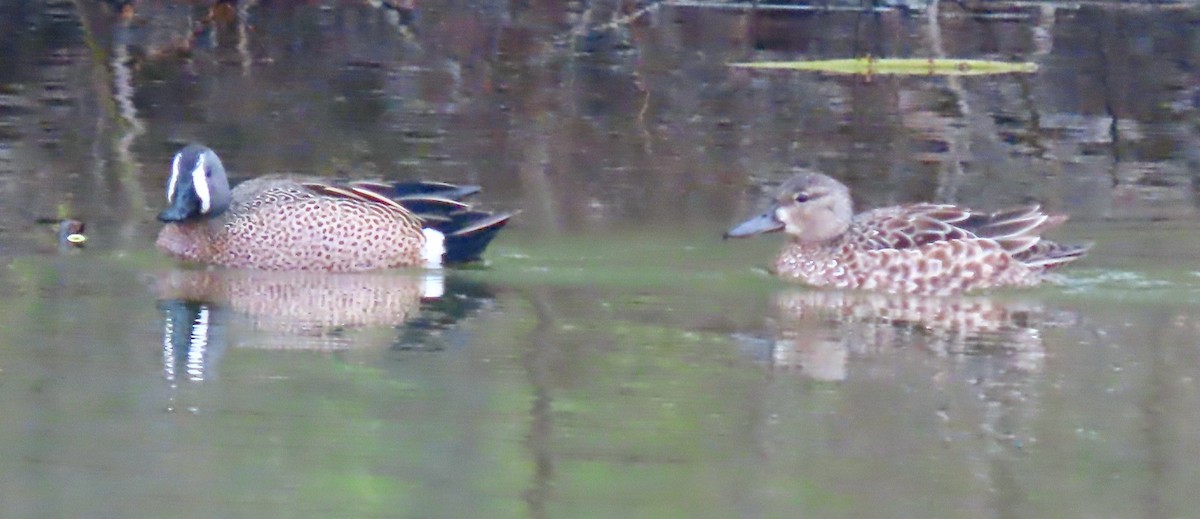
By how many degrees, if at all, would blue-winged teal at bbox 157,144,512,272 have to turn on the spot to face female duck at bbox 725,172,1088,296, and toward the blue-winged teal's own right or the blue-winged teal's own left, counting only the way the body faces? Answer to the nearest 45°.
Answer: approximately 180°

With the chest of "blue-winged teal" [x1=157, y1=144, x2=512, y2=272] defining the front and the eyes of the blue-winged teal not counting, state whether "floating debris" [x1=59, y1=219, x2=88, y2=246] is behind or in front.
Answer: in front

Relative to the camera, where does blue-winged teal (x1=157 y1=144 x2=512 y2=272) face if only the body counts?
to the viewer's left

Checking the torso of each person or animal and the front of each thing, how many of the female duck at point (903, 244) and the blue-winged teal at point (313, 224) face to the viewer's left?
2

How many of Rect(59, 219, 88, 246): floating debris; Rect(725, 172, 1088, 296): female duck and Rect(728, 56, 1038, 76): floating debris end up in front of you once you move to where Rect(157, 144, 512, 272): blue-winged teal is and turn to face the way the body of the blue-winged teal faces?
1

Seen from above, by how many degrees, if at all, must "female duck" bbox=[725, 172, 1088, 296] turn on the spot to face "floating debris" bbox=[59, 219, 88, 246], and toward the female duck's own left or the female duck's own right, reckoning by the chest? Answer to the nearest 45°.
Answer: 0° — it already faces it

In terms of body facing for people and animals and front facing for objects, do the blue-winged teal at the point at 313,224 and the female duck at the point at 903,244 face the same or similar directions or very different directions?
same or similar directions

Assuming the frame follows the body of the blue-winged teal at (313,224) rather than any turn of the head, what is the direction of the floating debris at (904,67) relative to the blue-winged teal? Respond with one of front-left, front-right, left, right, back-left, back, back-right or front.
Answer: back-right

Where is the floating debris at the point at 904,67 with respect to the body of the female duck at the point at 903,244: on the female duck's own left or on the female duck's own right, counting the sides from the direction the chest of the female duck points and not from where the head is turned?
on the female duck's own right

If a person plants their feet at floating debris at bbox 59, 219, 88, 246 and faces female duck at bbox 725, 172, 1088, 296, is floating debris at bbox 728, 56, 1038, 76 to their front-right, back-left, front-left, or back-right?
front-left

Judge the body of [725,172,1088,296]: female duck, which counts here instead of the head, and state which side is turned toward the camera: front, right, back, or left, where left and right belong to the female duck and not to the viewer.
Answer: left

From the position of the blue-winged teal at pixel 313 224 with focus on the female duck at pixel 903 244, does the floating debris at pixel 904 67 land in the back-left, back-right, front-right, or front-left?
front-left

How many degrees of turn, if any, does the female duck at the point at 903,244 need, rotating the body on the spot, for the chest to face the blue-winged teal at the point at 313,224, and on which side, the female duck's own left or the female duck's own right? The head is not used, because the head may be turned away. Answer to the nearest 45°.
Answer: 0° — it already faces it

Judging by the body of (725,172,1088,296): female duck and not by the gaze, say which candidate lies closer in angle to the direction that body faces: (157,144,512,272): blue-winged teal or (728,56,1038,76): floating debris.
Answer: the blue-winged teal
